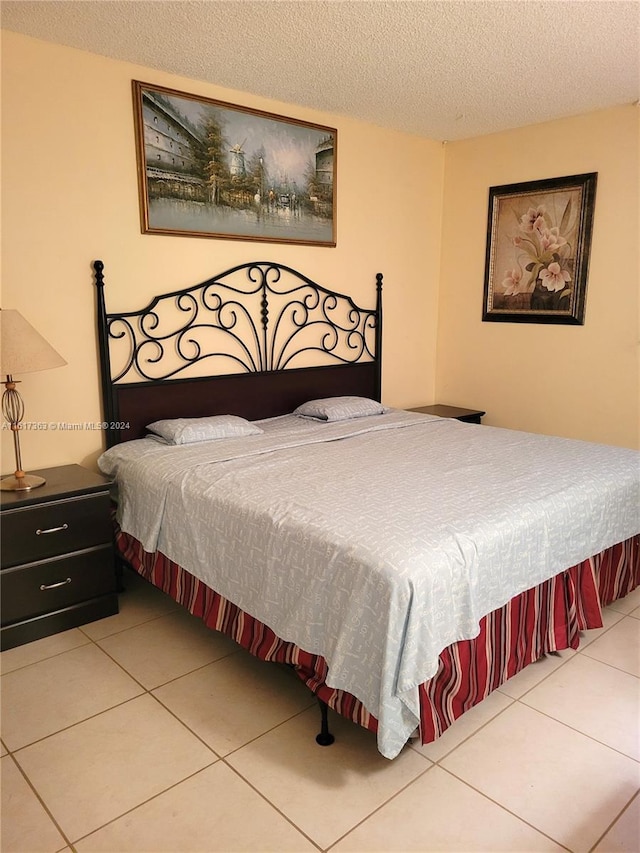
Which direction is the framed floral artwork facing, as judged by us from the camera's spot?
facing the viewer and to the left of the viewer

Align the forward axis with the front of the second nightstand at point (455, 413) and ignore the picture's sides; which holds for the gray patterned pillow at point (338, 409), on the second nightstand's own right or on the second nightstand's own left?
on the second nightstand's own right

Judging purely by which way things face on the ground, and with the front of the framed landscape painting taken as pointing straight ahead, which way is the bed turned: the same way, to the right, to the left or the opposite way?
the same way

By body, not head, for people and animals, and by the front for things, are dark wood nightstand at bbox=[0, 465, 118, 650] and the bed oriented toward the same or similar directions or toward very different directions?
same or similar directions

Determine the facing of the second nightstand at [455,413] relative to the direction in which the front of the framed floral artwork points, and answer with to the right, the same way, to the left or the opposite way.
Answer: to the left

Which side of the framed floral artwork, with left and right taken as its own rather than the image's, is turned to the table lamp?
front

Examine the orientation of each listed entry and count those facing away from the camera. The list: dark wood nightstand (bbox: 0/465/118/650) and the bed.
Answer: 0

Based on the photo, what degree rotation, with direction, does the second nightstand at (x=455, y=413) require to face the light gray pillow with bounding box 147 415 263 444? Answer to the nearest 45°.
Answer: approximately 90° to its right

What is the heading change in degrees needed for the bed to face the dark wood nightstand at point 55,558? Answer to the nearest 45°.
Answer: approximately 135° to its right

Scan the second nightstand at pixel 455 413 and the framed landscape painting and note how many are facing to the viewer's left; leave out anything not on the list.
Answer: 0

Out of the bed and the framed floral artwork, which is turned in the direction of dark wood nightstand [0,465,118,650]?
the framed floral artwork

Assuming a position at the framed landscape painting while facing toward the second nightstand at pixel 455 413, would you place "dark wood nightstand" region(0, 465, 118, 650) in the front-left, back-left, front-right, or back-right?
back-right

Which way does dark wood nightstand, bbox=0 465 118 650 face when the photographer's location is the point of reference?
facing the viewer and to the right of the viewer

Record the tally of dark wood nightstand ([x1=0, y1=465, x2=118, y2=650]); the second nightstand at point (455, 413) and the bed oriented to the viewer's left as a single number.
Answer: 0
